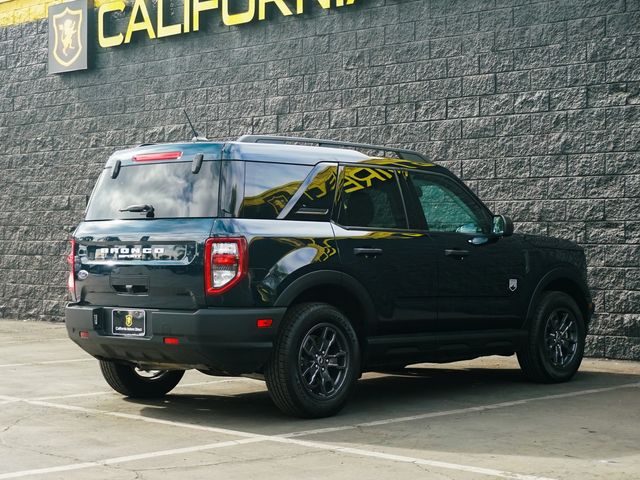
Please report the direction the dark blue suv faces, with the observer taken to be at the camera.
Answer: facing away from the viewer and to the right of the viewer
